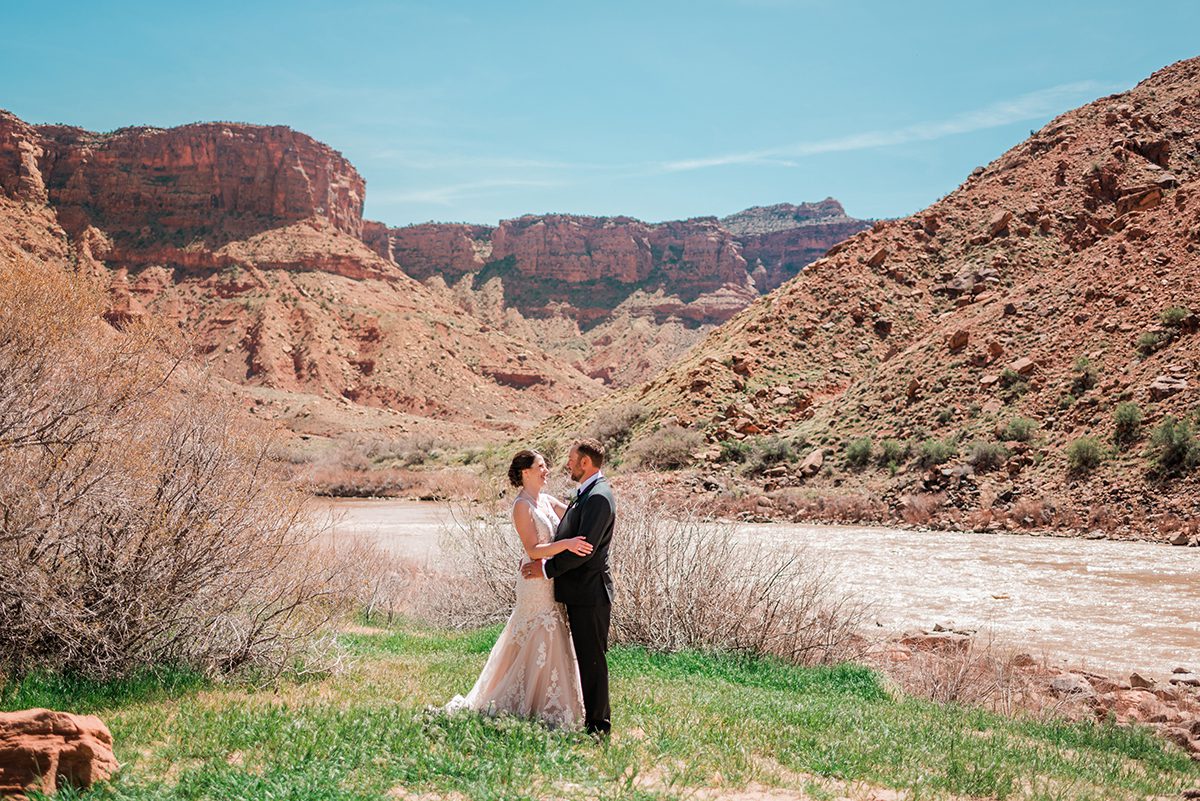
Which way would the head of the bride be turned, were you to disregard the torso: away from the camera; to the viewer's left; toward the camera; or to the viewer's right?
to the viewer's right

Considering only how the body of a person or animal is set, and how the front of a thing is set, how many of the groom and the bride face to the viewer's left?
1

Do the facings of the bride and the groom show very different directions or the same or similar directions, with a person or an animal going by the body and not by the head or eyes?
very different directions

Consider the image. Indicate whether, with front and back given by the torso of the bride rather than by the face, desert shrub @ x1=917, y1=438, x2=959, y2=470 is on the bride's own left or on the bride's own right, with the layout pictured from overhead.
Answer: on the bride's own left

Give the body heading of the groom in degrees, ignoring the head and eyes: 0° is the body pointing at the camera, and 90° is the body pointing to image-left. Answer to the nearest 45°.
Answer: approximately 90°

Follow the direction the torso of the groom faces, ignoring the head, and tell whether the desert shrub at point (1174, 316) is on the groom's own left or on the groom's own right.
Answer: on the groom's own right

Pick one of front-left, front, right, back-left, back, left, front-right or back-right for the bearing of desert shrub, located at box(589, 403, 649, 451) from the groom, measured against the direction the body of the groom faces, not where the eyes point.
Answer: right

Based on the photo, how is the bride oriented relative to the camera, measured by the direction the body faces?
to the viewer's right

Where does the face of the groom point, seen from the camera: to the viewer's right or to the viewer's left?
to the viewer's left
